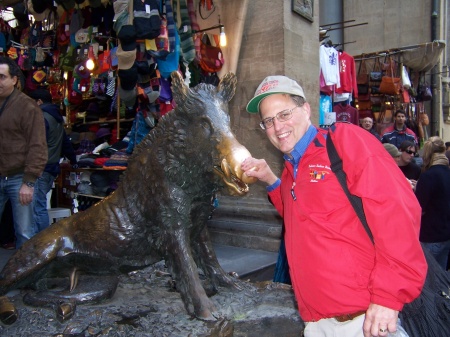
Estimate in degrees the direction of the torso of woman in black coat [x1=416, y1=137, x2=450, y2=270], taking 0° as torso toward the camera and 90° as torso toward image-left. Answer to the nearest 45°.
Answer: approximately 135°

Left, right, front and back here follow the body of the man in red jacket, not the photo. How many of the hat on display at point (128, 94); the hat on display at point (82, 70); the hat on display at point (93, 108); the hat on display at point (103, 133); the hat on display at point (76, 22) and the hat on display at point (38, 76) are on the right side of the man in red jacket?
6

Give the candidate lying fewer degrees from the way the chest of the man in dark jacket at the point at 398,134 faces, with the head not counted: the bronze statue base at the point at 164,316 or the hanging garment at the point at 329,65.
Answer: the bronze statue base

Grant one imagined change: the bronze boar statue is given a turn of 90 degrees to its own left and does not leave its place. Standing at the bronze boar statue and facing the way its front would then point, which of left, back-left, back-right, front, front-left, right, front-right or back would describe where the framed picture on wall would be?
front

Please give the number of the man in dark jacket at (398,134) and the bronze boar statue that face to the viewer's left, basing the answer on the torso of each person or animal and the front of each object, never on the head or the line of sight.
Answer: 0

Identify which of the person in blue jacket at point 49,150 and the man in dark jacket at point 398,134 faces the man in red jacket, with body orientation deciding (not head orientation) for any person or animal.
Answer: the man in dark jacket

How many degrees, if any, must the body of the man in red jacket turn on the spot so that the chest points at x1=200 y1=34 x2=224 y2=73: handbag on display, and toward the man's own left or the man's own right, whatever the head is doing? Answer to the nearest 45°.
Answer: approximately 135° to the man's own right

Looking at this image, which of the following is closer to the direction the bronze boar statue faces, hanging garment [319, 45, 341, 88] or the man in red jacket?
the man in red jacket

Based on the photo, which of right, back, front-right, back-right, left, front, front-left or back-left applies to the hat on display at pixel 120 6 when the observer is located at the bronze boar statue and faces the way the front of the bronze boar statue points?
back-left

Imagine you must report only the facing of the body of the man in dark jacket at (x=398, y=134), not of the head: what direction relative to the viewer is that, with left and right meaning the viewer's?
facing the viewer

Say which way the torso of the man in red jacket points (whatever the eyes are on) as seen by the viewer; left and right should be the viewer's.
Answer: facing the viewer and to the left of the viewer
